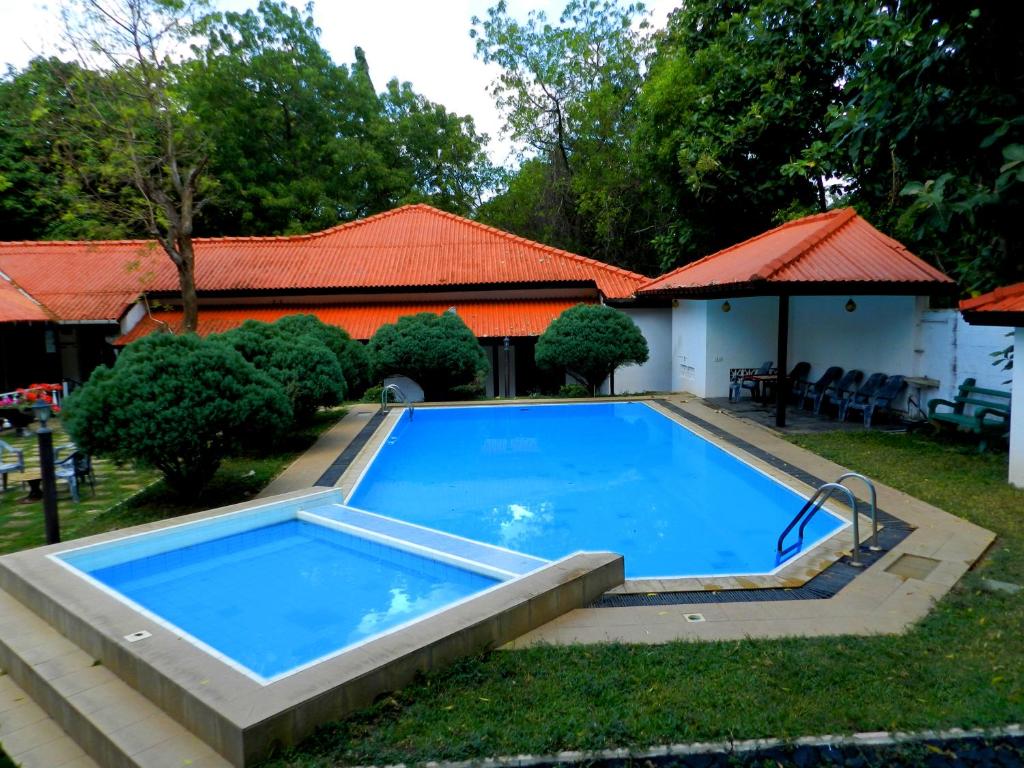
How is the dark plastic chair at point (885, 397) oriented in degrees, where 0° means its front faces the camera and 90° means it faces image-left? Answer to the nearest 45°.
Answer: approximately 45°

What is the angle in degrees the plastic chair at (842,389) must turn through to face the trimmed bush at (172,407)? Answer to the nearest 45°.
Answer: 0° — it already faces it

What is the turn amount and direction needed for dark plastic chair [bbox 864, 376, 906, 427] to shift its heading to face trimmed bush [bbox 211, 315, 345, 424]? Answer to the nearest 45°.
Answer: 0° — it already faces it

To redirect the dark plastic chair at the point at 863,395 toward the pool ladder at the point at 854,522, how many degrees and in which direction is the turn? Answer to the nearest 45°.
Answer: approximately 45° to its left

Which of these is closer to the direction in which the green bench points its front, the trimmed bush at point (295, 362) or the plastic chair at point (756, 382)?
the trimmed bush

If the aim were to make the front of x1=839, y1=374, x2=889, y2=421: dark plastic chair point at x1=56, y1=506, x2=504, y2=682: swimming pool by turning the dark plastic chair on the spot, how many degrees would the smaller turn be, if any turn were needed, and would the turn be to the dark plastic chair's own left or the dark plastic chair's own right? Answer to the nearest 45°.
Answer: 0° — it already faces it
